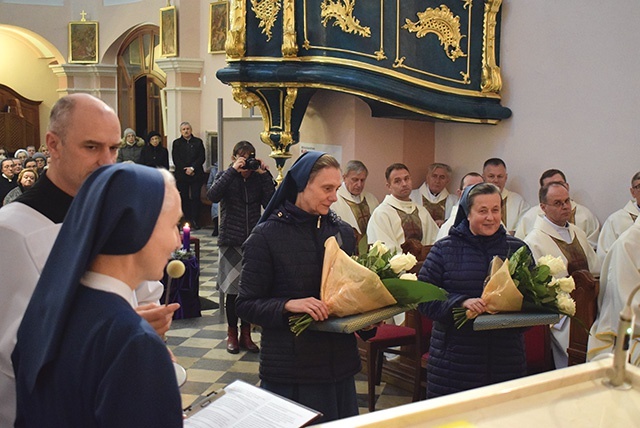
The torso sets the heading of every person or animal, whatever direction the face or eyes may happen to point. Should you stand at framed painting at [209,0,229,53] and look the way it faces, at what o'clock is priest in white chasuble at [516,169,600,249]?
The priest in white chasuble is roughly at 10 o'clock from the framed painting.

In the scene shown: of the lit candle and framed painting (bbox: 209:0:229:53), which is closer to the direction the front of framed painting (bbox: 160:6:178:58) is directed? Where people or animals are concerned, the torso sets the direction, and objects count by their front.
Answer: the lit candle

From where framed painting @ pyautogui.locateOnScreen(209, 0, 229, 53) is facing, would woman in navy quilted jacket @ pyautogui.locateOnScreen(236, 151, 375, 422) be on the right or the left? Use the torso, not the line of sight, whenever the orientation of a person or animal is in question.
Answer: on its left

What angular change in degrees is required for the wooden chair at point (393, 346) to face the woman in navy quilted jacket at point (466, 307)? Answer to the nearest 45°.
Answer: approximately 45° to its left

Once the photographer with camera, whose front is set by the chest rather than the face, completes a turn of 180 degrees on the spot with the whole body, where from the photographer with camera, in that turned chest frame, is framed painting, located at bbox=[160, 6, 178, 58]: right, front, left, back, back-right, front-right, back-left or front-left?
front

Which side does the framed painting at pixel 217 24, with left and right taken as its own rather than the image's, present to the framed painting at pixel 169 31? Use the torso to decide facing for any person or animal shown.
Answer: right

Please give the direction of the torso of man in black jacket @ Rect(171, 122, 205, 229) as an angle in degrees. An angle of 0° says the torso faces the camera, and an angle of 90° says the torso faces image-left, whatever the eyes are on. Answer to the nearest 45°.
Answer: approximately 0°

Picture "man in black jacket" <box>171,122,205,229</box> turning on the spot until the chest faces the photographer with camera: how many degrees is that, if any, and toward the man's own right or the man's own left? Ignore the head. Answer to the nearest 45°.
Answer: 0° — they already face them

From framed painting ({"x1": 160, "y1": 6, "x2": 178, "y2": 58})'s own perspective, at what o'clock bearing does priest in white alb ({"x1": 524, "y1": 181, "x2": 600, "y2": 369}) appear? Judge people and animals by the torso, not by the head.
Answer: The priest in white alb is roughly at 10 o'clock from the framed painting.

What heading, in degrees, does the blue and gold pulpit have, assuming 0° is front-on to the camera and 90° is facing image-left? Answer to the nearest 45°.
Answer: approximately 45°

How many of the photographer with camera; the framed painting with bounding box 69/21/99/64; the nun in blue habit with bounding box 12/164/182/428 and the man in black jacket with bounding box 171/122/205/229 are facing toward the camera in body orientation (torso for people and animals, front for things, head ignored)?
3

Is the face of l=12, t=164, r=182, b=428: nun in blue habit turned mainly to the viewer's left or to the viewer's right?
to the viewer's right

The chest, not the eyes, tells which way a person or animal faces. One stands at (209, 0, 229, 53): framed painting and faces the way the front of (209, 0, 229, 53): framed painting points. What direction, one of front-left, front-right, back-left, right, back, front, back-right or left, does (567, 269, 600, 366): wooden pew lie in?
front-left
